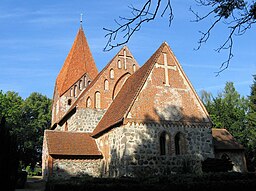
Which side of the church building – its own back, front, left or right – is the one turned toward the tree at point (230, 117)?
right

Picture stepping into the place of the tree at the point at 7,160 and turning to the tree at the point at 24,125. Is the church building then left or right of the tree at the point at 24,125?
right

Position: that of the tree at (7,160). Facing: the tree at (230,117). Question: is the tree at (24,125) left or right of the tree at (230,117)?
left
